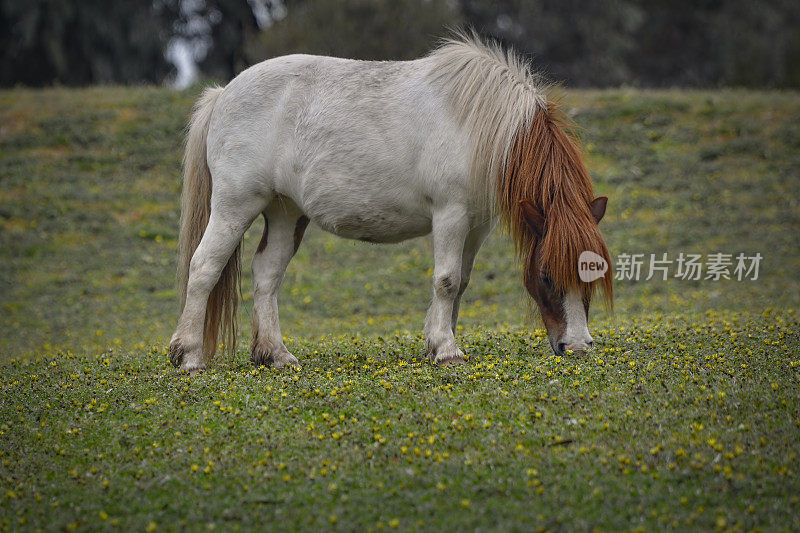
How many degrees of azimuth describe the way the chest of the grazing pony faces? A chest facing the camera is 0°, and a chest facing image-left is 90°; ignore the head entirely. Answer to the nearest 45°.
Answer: approximately 270°
